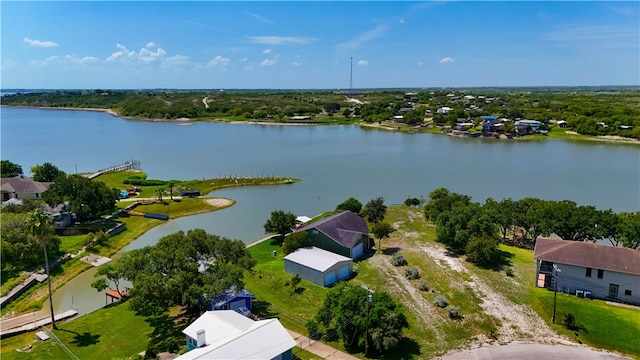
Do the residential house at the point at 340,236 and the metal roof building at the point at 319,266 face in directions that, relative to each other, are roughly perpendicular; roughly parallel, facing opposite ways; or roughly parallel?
roughly parallel

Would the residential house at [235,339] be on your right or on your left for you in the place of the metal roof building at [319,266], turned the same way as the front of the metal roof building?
on your right

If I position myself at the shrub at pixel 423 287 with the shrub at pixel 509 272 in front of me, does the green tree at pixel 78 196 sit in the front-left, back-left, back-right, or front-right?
back-left

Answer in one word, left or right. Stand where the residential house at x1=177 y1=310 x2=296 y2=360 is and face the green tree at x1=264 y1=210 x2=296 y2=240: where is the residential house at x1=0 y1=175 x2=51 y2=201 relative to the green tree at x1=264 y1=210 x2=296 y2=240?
left

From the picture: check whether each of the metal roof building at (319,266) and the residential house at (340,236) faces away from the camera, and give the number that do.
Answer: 0

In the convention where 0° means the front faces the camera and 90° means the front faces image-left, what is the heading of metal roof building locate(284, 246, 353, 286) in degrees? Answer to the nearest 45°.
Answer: approximately 315°

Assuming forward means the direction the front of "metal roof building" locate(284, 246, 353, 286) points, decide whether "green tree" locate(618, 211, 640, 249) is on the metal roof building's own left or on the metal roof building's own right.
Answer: on the metal roof building's own left

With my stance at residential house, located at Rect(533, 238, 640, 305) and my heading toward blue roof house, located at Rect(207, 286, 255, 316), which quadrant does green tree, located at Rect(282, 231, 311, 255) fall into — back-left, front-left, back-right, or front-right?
front-right

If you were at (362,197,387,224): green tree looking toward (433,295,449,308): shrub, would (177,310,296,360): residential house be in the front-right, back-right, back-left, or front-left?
front-right

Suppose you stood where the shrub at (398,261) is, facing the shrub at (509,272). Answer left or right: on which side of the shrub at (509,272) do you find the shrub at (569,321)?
right
